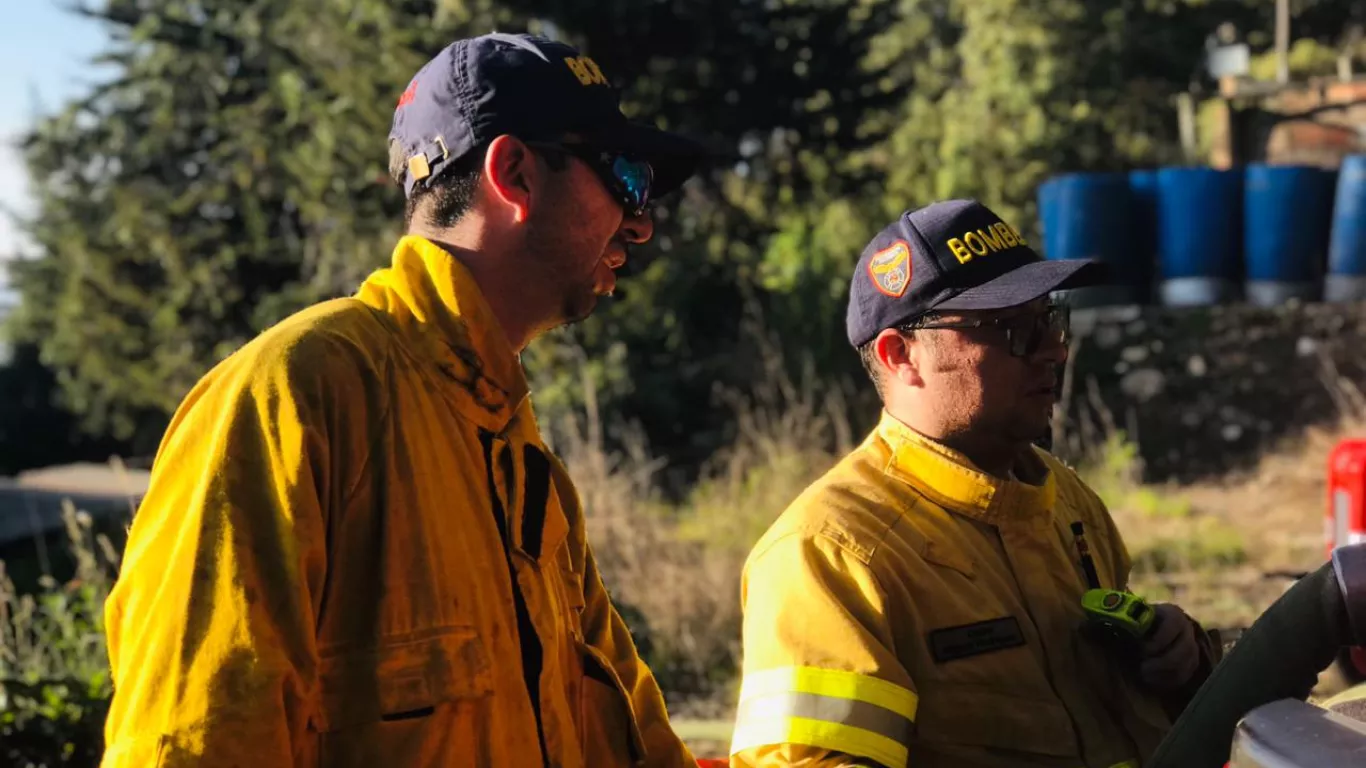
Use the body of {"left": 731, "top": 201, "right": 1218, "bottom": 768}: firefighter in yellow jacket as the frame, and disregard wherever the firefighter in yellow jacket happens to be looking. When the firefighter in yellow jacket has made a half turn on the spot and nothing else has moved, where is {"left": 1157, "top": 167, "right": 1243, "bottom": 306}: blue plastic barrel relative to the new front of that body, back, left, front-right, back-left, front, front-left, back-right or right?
front-right

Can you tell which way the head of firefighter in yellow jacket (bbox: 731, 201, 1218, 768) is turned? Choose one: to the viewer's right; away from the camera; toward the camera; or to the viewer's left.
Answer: to the viewer's right

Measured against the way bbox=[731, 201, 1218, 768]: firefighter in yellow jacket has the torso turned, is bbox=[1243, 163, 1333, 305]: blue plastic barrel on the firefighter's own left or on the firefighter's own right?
on the firefighter's own left

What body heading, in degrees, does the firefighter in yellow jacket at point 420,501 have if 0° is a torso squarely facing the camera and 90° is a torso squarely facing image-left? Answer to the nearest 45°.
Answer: approximately 315°

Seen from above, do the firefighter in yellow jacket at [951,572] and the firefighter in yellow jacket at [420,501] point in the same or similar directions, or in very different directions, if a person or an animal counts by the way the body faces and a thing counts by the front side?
same or similar directions

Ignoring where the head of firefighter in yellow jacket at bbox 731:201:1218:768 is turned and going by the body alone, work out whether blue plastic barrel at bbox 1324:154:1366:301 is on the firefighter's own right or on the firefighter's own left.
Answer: on the firefighter's own left

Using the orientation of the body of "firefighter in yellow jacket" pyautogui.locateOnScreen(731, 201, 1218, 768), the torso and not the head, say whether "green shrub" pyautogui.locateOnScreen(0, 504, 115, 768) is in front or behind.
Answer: behind

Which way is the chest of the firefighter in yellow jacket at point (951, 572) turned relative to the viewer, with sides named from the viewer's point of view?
facing the viewer and to the right of the viewer

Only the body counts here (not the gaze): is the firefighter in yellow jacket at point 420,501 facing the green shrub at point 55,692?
no

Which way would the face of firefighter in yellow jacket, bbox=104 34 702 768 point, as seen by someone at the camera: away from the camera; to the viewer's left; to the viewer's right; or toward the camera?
to the viewer's right

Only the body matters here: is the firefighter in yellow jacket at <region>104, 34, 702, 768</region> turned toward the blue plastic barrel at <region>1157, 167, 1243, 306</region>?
no

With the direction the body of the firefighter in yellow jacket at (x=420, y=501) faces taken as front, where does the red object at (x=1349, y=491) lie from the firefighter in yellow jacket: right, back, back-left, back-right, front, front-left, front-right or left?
left

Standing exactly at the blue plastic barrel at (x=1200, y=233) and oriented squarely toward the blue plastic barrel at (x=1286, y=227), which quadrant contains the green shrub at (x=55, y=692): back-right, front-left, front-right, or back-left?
back-right

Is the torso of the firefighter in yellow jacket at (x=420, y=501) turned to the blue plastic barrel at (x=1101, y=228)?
no

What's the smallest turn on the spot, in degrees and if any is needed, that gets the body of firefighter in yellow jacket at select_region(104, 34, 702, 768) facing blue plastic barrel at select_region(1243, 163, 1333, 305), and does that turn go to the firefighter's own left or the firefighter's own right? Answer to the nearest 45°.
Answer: approximately 90° to the firefighter's own left
